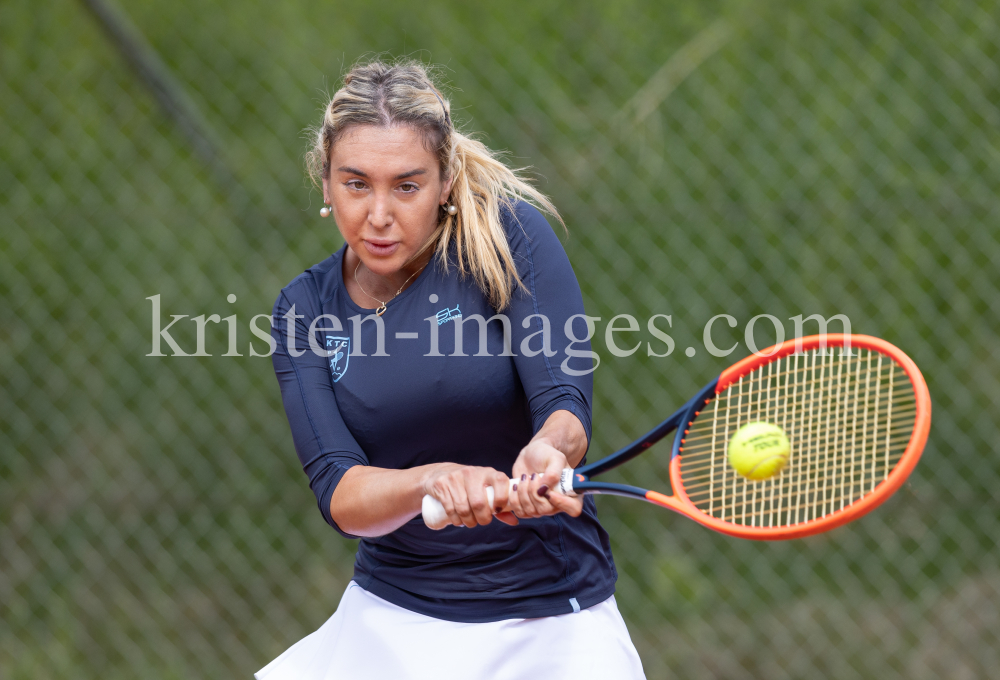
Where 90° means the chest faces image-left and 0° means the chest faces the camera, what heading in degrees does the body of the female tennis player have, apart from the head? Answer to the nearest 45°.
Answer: approximately 0°
